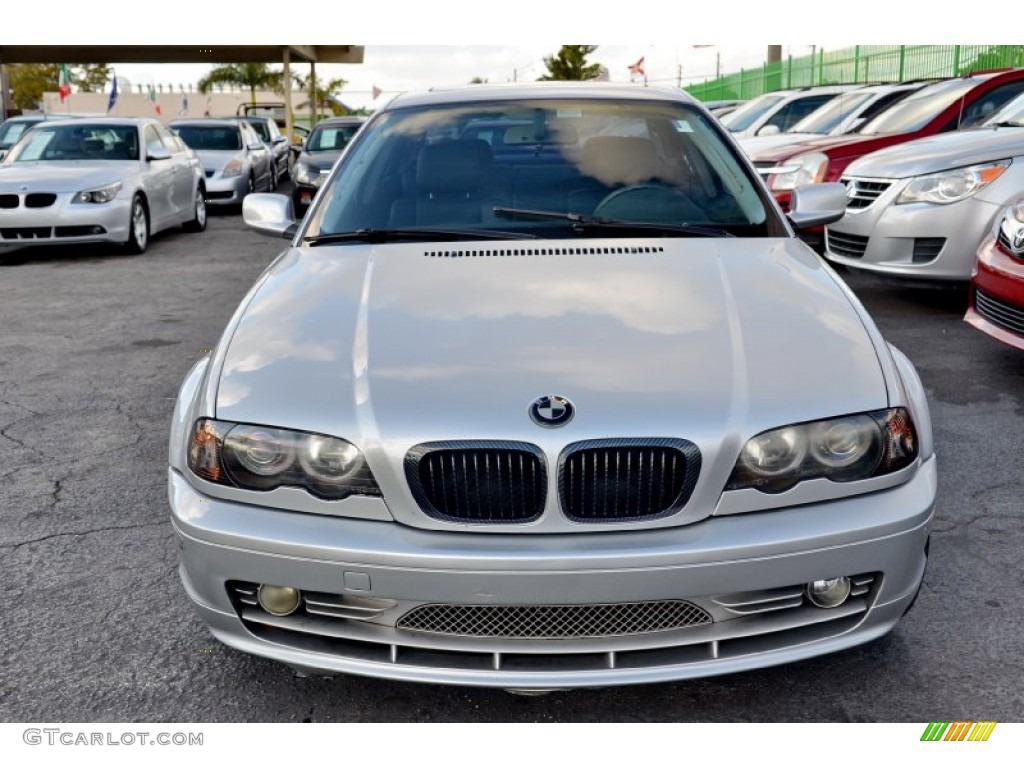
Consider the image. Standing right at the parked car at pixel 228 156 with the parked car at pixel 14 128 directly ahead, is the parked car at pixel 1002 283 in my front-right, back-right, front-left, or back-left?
back-left

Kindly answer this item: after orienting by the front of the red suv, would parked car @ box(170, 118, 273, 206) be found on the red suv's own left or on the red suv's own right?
on the red suv's own right

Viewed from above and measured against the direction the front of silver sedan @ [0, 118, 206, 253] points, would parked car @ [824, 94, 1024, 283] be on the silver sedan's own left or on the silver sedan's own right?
on the silver sedan's own left

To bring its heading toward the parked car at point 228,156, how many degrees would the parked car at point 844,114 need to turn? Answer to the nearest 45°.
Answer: approximately 45° to its right

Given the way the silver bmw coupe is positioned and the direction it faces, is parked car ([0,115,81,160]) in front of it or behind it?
behind

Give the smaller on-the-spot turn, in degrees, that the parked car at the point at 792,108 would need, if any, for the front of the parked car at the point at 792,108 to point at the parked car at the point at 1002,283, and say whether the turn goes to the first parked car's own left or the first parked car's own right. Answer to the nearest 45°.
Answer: approximately 45° to the first parked car's own left

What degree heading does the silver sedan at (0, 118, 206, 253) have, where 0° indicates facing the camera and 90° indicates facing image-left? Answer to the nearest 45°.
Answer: approximately 45°

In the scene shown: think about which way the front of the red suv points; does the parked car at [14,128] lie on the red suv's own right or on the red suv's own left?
on the red suv's own right

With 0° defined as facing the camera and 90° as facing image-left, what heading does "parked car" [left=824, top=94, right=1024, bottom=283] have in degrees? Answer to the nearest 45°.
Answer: approximately 45°

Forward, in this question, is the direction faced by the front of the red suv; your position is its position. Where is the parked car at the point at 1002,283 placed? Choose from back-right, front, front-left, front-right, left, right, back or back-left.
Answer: front-left
